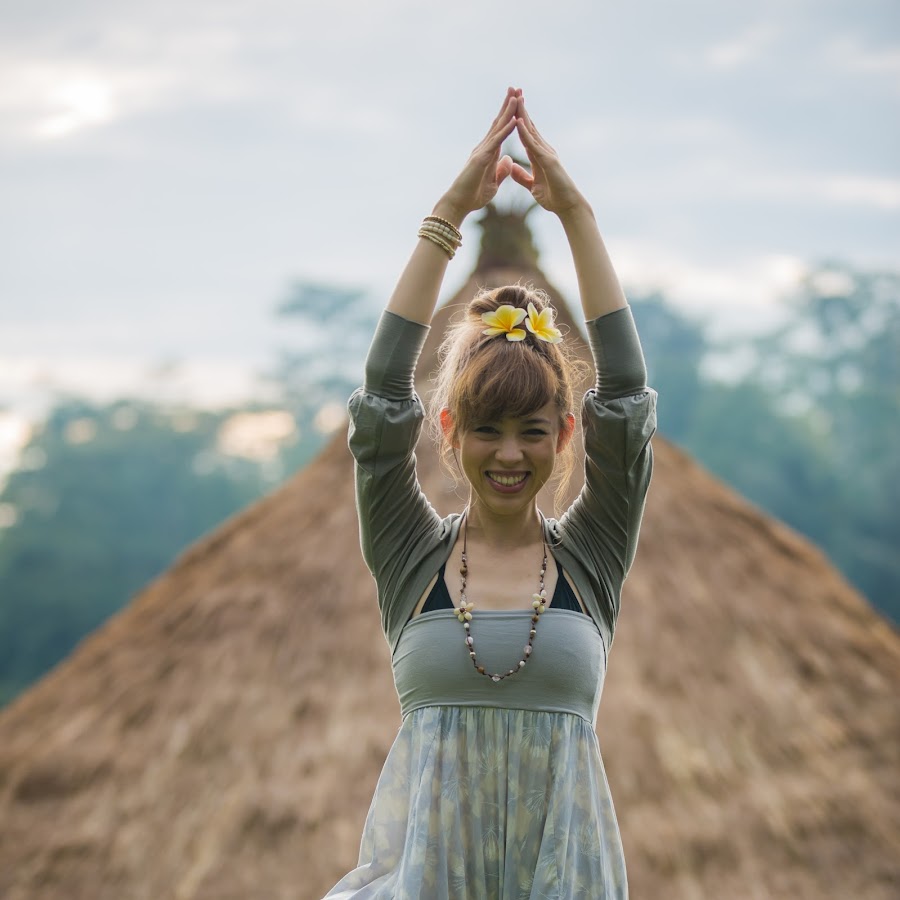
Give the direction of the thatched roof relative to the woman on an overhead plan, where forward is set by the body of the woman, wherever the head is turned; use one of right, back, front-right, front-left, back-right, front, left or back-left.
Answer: back

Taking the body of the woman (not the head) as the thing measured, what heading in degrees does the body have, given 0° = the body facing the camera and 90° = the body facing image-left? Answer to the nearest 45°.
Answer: approximately 0°
